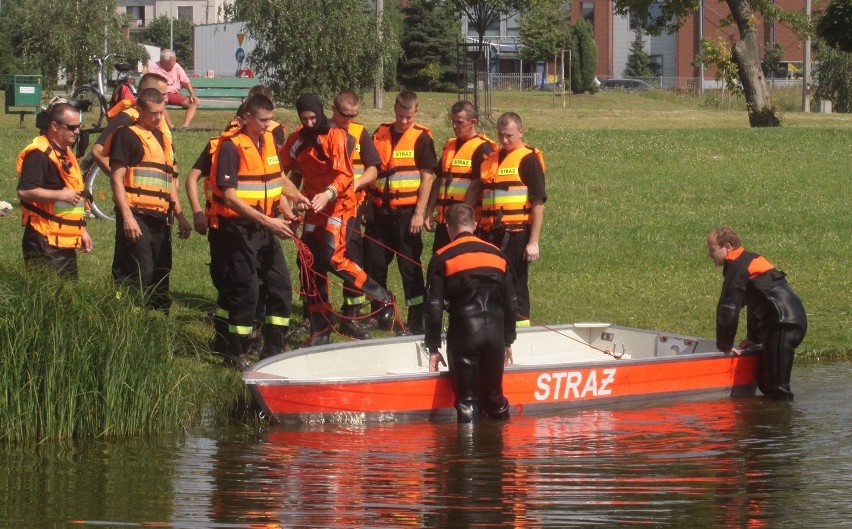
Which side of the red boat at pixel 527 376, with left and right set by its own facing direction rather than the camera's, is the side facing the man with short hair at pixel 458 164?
right

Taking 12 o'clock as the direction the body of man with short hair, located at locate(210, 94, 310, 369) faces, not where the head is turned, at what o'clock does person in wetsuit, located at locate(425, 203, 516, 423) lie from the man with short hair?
The person in wetsuit is roughly at 12 o'clock from the man with short hair.

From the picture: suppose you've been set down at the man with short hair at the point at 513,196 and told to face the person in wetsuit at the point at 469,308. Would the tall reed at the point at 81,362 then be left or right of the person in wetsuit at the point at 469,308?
right

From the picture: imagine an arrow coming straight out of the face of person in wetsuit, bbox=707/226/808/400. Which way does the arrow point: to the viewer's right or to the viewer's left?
to the viewer's left

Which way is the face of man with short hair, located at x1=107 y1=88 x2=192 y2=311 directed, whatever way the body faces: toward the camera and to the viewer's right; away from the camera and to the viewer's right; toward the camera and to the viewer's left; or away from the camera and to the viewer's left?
toward the camera and to the viewer's right

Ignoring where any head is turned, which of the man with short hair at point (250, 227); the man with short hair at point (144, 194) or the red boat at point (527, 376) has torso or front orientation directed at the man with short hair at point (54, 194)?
the red boat

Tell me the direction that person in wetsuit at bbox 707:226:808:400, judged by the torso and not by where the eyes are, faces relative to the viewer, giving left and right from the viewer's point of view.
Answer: facing to the left of the viewer

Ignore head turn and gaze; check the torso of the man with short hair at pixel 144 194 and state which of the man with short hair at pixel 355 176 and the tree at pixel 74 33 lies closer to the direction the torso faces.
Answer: the man with short hair

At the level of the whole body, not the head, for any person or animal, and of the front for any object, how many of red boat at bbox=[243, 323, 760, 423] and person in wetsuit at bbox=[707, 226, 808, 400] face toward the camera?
0

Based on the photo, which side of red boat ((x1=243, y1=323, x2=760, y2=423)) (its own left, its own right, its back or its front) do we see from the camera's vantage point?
left

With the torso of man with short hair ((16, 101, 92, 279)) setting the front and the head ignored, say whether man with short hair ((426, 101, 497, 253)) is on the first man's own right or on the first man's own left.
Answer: on the first man's own left

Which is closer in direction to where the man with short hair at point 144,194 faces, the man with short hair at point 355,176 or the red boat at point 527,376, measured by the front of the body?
the red boat
